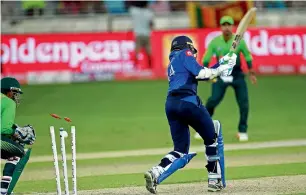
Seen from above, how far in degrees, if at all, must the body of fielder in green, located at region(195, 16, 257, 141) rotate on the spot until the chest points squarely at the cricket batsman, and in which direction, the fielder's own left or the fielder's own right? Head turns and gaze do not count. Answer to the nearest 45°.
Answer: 0° — they already face them

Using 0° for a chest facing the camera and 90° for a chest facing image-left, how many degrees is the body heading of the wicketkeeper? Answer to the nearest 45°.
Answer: approximately 270°

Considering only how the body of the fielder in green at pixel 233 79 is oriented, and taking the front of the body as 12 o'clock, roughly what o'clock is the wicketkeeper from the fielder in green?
The wicketkeeper is roughly at 1 o'clock from the fielder in green.

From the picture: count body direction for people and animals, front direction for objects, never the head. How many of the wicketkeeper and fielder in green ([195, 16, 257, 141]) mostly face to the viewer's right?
1

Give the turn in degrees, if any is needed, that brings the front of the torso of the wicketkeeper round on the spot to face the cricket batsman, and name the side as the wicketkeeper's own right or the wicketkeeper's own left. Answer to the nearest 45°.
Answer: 0° — they already face them
